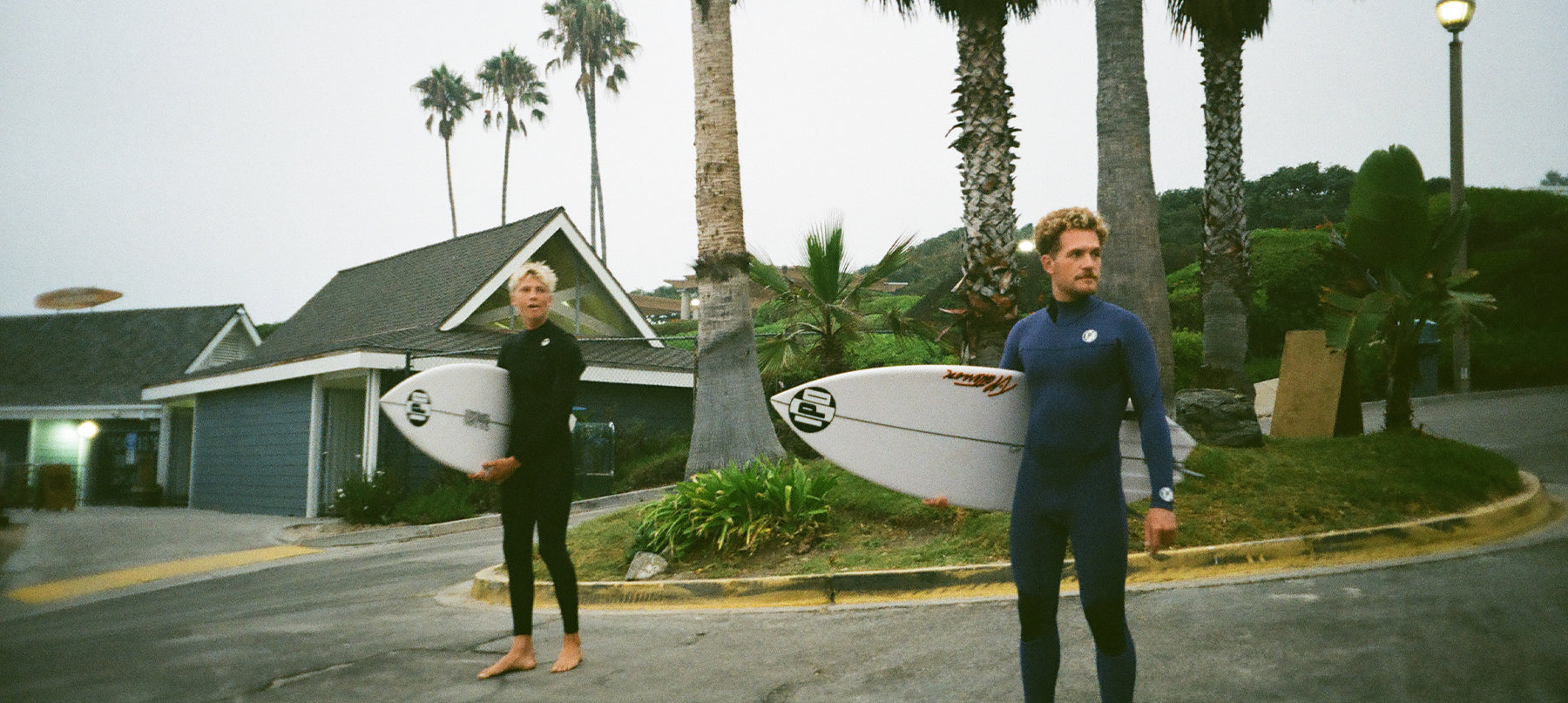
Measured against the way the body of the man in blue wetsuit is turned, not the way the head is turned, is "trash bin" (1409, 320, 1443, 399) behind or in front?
behind

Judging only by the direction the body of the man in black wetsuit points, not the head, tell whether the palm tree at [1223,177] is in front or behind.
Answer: behind

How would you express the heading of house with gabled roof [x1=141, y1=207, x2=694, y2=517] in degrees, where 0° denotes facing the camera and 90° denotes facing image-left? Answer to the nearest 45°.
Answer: approximately 315°

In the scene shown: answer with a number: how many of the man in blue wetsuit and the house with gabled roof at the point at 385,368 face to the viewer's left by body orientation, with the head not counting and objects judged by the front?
0

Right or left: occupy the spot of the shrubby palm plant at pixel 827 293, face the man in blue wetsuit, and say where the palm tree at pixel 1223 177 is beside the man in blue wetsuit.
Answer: left

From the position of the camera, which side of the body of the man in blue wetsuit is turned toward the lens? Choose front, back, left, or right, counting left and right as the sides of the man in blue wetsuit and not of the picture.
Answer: front

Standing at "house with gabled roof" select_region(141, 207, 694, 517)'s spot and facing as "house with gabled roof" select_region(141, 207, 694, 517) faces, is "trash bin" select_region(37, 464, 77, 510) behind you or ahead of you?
behind

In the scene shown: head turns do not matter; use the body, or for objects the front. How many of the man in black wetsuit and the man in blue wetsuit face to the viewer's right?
0

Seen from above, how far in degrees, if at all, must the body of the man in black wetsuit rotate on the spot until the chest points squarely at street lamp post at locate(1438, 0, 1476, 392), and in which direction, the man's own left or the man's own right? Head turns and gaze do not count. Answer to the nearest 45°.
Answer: approximately 180°

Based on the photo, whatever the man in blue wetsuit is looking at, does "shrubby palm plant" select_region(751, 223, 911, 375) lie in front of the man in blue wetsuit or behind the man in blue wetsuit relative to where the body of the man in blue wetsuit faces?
behind
